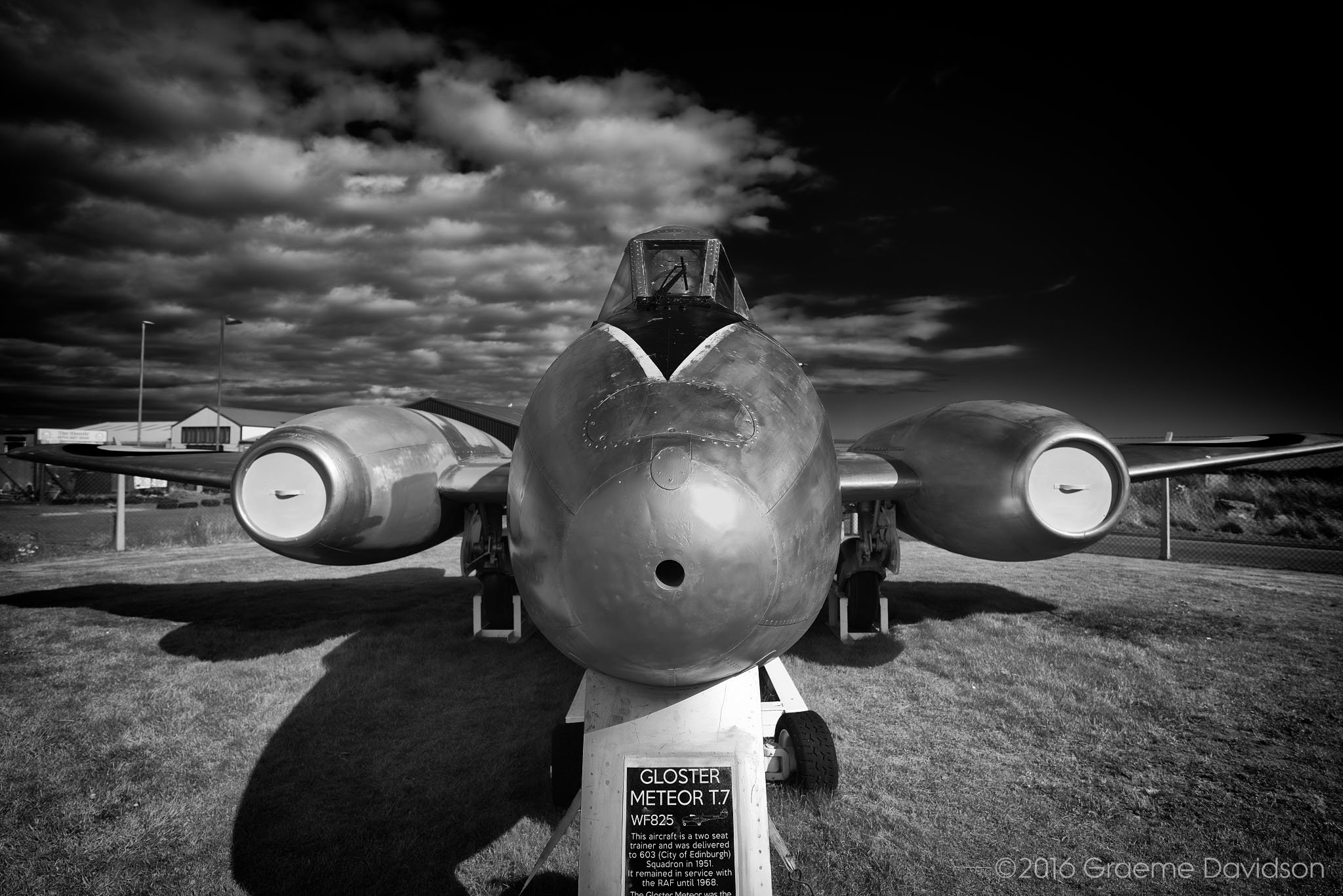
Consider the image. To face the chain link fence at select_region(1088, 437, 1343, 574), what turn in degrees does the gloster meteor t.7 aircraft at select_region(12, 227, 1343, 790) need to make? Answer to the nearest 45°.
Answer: approximately 135° to its left

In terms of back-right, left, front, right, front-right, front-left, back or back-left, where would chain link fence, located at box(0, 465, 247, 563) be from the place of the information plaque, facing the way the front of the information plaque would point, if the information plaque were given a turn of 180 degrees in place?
front-left

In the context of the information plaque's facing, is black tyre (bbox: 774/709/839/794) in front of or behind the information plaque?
behind

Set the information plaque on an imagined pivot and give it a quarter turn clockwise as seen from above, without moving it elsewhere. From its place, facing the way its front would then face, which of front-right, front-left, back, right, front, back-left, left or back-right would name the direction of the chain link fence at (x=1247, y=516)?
back-right

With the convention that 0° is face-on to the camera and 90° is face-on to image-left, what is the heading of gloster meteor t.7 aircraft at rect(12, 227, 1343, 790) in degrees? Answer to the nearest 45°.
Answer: approximately 0°

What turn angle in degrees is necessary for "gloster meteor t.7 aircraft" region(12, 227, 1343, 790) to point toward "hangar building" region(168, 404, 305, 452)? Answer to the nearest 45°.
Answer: approximately 135° to its right

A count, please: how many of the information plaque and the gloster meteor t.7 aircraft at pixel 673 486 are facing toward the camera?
2

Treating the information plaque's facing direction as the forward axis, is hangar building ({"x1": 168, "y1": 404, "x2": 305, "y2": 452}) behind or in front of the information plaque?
behind
